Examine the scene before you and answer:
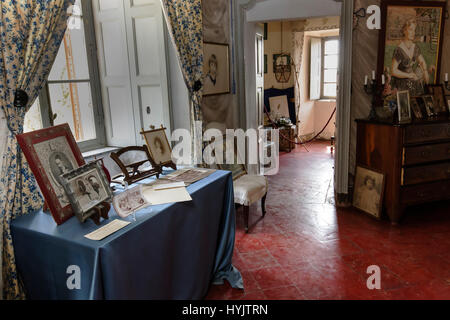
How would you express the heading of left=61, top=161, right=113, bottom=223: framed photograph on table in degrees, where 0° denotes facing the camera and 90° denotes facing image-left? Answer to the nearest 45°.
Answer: approximately 315°

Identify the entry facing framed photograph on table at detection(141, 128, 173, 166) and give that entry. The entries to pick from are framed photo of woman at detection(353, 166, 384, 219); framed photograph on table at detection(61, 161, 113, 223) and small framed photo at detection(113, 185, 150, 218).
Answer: the framed photo of woman

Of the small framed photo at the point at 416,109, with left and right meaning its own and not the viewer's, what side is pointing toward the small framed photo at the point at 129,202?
right

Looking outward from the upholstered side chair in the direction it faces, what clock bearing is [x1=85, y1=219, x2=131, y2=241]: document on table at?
The document on table is roughly at 2 o'clock from the upholstered side chair.

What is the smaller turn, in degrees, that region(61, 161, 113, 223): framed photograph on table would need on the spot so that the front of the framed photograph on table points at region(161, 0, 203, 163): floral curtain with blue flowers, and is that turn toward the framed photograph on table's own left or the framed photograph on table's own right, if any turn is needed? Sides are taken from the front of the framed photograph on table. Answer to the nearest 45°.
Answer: approximately 90° to the framed photograph on table's own left

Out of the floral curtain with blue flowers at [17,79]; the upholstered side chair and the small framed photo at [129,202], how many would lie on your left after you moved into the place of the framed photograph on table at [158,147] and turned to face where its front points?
1

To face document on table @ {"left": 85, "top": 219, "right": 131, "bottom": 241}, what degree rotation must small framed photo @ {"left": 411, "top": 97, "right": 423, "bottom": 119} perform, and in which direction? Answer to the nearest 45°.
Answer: approximately 45° to its right

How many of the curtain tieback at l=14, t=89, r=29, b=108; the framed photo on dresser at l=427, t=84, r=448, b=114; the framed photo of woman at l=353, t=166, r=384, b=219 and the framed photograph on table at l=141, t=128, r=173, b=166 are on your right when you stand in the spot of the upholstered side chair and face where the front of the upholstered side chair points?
2

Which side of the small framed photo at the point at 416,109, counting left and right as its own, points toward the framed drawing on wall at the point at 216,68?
right

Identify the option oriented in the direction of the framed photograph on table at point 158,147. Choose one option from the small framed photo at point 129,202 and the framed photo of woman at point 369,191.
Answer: the framed photo of woman

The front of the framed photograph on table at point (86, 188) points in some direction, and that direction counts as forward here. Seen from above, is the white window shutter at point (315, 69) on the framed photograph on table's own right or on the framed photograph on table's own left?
on the framed photograph on table's own left

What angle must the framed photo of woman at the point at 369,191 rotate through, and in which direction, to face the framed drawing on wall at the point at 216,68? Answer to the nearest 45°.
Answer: approximately 45° to its right
